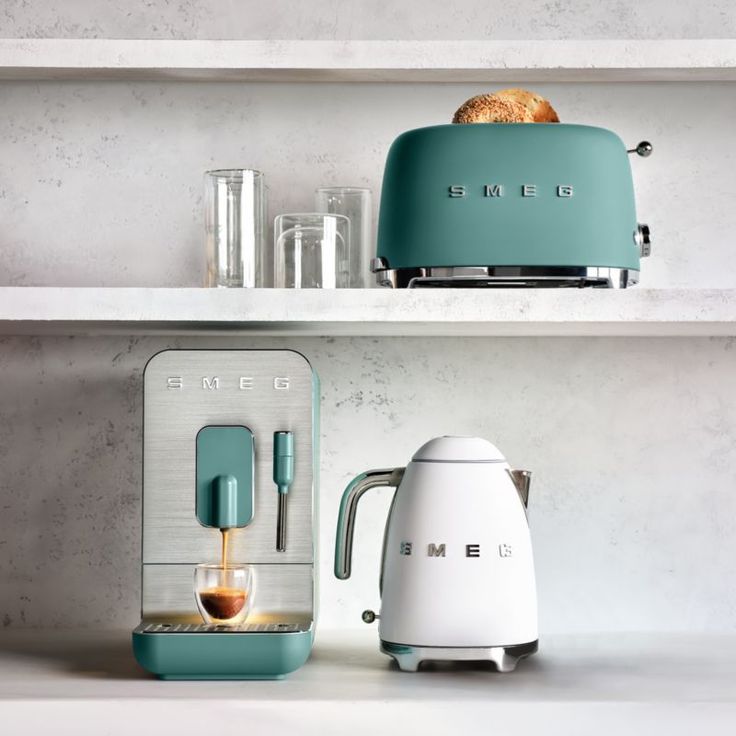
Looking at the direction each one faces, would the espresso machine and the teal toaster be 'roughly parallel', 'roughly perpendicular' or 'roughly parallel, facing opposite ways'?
roughly parallel

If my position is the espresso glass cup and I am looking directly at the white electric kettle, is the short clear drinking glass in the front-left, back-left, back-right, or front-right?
front-left

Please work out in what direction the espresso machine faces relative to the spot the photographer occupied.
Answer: facing the viewer

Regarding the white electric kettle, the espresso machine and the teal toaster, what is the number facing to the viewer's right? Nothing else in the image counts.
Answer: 1

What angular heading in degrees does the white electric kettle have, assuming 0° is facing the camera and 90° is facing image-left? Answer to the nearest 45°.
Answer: approximately 270°

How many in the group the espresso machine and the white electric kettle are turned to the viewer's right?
1
